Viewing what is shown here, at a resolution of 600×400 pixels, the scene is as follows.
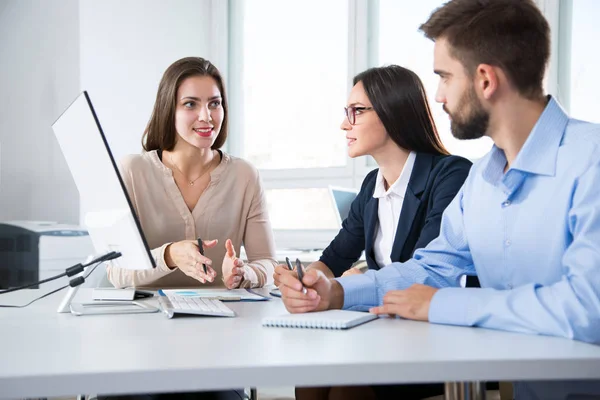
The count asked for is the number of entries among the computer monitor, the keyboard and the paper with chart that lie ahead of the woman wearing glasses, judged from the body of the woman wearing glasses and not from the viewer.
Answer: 3

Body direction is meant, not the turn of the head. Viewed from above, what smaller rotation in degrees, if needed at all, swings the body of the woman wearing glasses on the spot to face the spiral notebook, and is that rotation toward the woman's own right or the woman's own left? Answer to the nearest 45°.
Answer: approximately 45° to the woman's own left

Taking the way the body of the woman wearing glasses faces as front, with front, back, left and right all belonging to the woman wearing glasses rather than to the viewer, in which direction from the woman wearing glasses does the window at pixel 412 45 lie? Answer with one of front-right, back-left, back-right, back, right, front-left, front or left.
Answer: back-right

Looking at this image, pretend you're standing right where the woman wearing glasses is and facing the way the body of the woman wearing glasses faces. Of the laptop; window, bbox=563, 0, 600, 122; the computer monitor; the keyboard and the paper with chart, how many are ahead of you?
3

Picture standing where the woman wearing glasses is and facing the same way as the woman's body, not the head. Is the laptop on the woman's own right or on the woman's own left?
on the woman's own right

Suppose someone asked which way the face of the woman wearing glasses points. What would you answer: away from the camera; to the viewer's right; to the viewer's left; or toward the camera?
to the viewer's left

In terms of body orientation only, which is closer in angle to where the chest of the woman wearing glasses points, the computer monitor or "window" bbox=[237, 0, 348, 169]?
the computer monitor

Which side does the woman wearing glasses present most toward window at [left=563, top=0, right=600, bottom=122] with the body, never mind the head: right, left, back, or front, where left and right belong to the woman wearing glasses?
back

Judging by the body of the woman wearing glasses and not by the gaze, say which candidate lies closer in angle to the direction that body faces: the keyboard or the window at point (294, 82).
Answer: the keyboard

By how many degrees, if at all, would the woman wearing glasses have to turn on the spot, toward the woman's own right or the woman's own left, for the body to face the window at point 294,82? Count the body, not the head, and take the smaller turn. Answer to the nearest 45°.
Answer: approximately 135° to the woman's own right

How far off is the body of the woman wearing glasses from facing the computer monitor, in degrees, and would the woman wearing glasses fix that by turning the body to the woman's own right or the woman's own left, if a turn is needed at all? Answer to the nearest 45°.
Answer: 0° — they already face it

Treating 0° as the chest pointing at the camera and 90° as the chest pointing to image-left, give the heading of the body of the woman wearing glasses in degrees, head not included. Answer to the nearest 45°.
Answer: approximately 45°
